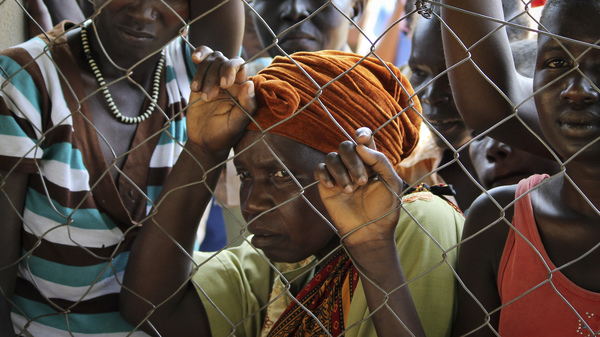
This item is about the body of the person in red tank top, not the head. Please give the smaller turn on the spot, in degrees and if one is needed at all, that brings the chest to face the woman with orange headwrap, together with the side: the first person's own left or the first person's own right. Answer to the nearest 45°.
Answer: approximately 90° to the first person's own right

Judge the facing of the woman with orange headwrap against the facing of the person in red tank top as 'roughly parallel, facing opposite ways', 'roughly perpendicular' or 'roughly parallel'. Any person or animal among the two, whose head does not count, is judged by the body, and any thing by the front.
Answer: roughly parallel

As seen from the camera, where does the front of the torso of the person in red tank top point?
toward the camera

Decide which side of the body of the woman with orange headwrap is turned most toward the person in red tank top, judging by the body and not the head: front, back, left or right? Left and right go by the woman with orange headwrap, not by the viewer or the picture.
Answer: left

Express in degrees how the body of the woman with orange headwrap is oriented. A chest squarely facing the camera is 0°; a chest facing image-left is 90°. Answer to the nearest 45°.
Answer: approximately 45°

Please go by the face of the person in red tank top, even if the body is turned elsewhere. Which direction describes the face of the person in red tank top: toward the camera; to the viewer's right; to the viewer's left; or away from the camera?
toward the camera

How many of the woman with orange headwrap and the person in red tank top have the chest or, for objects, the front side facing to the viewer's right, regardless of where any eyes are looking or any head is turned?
0
